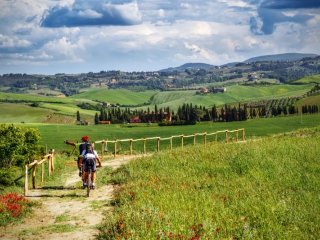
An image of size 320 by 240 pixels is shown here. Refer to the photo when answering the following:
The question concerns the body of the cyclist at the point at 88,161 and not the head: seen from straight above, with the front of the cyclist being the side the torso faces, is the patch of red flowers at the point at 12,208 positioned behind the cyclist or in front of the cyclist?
behind

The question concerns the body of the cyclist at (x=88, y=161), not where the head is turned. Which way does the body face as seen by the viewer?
away from the camera
